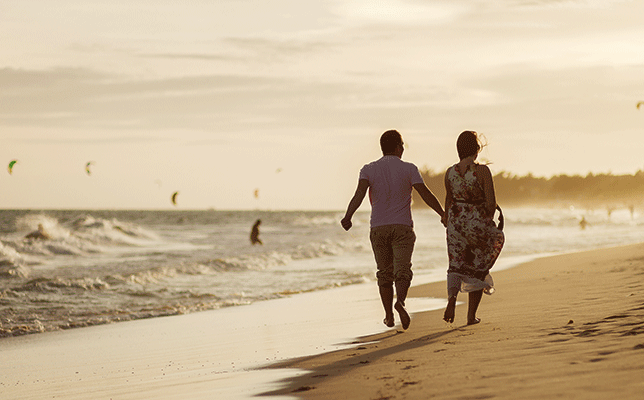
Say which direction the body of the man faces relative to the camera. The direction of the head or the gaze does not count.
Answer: away from the camera
